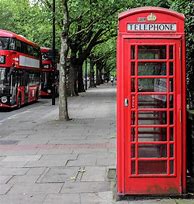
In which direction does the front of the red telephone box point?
toward the camera

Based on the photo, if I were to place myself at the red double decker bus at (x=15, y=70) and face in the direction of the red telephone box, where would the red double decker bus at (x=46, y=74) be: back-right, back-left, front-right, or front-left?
back-left

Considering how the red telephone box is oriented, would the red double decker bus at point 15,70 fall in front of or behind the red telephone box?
behind

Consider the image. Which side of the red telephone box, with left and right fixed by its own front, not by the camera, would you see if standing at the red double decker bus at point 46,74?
back

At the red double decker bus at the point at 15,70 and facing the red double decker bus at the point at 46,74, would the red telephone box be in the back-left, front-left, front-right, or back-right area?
back-right
